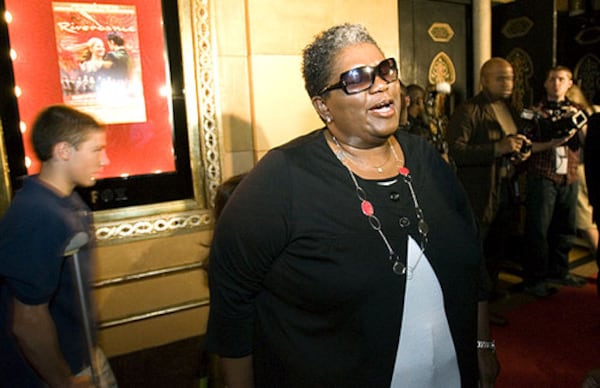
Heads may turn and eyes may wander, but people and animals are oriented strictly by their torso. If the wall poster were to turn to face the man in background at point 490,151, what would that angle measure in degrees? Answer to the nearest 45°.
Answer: approximately 90° to its left

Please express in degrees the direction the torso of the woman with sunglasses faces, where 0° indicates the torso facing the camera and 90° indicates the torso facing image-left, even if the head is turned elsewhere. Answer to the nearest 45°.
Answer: approximately 315°

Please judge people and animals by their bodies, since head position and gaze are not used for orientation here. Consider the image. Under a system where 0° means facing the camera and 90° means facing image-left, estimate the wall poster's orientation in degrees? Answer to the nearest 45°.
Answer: approximately 0°

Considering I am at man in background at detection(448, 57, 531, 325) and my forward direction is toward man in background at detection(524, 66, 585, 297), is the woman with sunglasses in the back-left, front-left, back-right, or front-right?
back-right

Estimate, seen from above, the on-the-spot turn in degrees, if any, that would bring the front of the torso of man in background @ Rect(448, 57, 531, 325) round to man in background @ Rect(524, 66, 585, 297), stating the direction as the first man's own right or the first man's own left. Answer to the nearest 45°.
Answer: approximately 90° to the first man's own left

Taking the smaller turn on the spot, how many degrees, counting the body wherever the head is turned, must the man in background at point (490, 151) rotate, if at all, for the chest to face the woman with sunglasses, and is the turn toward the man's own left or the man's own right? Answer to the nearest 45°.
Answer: approximately 45° to the man's own right
